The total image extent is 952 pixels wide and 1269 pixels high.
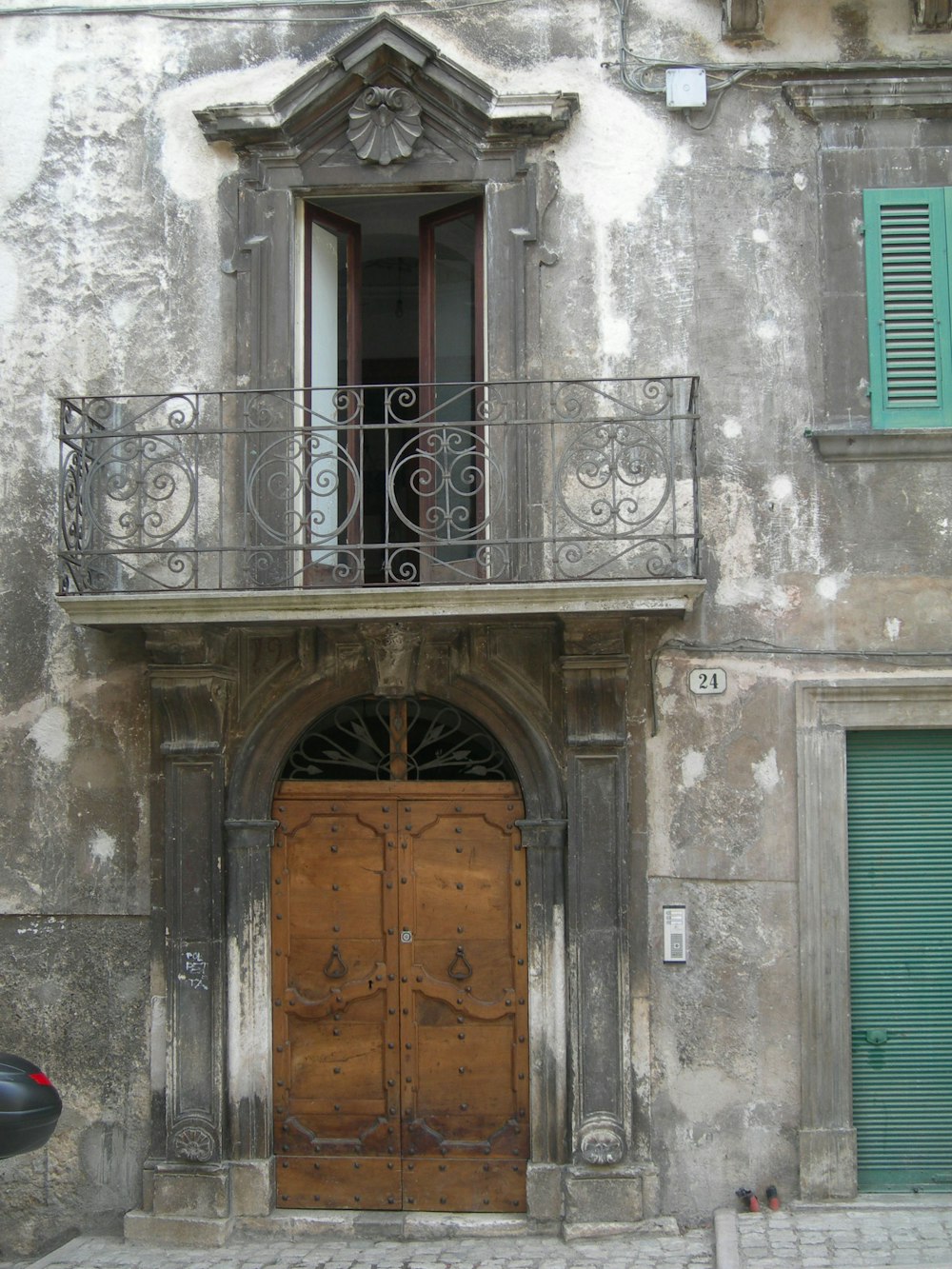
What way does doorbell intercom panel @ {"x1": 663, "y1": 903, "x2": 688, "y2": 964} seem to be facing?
toward the camera

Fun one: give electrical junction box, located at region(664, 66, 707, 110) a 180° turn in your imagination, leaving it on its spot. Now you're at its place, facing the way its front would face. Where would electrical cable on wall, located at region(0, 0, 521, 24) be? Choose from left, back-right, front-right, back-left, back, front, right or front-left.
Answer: left

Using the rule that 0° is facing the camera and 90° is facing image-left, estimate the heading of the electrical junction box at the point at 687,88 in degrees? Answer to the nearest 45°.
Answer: approximately 0°

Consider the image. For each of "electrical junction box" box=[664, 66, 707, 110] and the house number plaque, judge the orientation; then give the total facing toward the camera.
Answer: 2

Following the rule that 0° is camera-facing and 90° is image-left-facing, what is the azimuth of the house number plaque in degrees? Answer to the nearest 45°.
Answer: approximately 0°

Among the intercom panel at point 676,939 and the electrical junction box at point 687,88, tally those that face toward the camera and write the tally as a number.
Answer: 2

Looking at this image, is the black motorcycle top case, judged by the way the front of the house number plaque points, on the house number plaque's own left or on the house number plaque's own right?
on the house number plaque's own right

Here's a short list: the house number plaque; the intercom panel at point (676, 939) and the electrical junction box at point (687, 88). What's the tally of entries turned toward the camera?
3

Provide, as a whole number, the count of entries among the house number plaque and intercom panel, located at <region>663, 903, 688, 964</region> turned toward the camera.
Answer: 2
